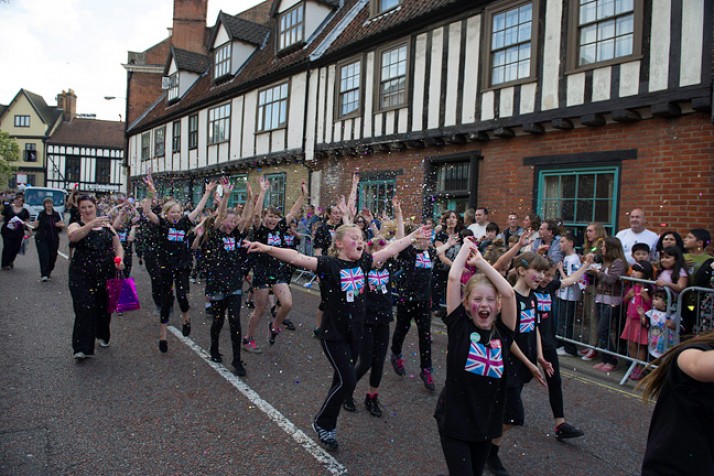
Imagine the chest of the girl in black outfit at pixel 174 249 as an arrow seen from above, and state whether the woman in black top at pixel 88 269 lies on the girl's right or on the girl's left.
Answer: on the girl's right

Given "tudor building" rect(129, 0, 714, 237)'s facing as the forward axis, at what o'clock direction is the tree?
The tree is roughly at 3 o'clock from the tudor building.

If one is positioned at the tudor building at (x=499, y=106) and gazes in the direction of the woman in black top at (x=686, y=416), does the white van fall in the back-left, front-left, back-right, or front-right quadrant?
back-right

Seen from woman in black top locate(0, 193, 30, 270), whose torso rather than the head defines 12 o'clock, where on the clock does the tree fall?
The tree is roughly at 6 o'clock from the woman in black top.

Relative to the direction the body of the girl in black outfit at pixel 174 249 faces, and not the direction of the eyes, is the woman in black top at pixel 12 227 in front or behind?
behind

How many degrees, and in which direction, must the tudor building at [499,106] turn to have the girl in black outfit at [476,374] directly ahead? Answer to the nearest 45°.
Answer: approximately 45° to its left

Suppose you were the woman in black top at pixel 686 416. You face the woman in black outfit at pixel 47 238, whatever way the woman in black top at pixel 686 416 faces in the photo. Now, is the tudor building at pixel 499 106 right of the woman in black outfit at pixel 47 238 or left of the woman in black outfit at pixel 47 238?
right
